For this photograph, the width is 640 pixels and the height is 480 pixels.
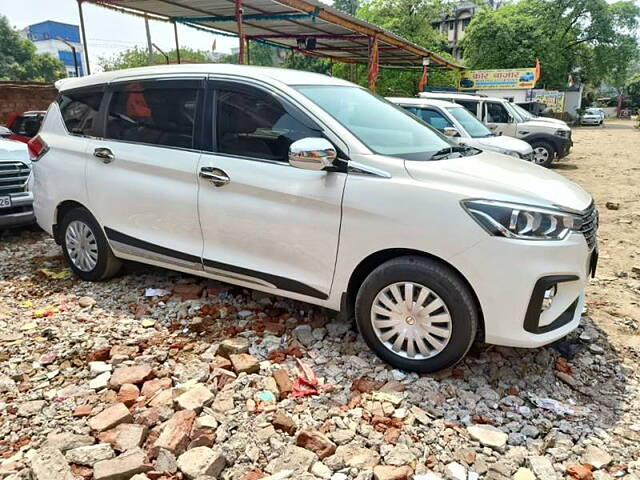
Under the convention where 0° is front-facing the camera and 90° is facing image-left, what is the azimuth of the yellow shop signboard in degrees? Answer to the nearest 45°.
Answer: approximately 0°

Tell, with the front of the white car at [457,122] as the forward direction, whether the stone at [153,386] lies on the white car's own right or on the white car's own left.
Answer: on the white car's own right

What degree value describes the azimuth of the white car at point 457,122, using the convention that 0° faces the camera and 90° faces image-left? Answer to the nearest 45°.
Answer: approximately 315°

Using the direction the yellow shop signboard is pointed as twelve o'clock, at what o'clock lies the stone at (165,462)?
The stone is roughly at 12 o'clock from the yellow shop signboard.

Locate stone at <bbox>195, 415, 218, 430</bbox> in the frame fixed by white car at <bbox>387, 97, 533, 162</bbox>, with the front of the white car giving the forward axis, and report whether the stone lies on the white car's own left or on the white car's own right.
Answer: on the white car's own right

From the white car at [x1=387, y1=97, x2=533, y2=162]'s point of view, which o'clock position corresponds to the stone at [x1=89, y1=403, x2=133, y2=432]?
The stone is roughly at 2 o'clock from the white car.

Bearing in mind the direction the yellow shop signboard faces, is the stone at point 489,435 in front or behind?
in front

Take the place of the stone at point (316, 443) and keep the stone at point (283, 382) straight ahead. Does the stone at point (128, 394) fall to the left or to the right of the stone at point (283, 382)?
left

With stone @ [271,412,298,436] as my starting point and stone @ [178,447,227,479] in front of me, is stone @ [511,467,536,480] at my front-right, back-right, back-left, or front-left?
back-left

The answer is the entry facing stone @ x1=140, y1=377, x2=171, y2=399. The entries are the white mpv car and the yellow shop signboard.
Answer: the yellow shop signboard

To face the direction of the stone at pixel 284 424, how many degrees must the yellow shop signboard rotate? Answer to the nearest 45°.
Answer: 0° — it already faces it

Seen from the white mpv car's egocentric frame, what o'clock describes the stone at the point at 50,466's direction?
The stone is roughly at 3 o'clock from the white mpv car.

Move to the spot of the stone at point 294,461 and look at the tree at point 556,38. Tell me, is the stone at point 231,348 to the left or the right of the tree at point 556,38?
left

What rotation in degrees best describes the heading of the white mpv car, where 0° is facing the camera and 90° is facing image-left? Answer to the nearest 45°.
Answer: approximately 315°
